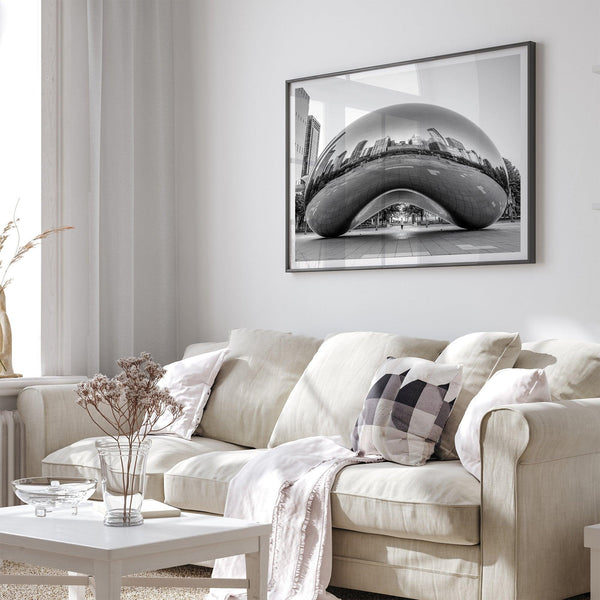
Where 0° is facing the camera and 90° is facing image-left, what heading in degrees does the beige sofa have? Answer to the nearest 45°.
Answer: approximately 45°

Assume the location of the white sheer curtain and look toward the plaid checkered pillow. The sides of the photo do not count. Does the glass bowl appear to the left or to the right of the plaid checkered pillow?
right

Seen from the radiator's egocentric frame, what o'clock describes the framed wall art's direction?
The framed wall art is roughly at 11 o'clock from the radiator.

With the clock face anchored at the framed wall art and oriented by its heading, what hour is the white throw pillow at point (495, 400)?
The white throw pillow is roughly at 10 o'clock from the framed wall art.

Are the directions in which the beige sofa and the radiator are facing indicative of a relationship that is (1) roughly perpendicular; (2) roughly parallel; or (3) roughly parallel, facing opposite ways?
roughly perpendicular

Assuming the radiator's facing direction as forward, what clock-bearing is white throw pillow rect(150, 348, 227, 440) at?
The white throw pillow is roughly at 11 o'clock from the radiator.

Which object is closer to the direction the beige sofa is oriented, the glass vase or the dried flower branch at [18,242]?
the glass vase

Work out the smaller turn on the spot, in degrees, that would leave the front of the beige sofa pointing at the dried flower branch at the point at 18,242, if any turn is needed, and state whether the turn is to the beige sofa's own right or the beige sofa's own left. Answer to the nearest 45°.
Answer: approximately 90° to the beige sofa's own right

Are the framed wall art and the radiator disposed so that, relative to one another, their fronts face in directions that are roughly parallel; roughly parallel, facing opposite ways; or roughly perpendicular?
roughly perpendicular

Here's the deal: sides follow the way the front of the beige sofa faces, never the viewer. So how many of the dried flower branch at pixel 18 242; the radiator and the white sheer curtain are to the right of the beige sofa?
3
